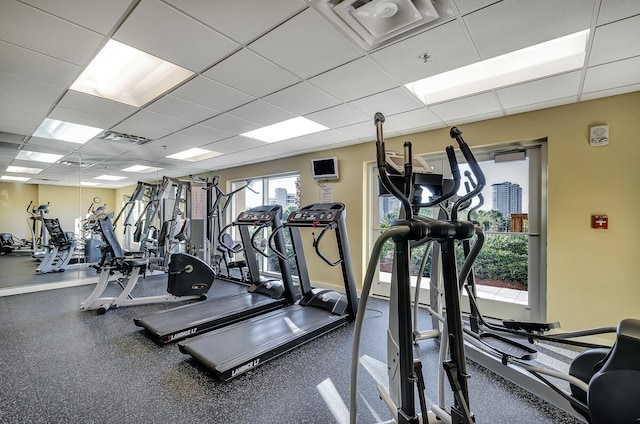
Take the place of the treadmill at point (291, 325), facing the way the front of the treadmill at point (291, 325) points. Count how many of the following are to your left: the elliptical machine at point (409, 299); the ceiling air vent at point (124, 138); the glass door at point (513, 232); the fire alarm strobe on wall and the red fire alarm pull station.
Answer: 1

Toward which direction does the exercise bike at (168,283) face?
to the viewer's right

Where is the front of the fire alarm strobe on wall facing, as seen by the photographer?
facing the viewer

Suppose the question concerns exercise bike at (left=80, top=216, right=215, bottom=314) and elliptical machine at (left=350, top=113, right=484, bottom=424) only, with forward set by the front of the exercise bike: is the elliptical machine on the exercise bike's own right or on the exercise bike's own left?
on the exercise bike's own right

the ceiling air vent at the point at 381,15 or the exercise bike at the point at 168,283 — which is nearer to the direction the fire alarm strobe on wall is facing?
the ceiling air vent

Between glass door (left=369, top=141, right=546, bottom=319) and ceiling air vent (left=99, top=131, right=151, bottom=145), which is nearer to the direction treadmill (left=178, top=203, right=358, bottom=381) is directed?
the glass door

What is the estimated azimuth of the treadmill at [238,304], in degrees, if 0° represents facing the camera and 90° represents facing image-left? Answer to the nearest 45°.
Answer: approximately 225°

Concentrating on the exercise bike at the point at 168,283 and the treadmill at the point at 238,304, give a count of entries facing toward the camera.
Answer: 0

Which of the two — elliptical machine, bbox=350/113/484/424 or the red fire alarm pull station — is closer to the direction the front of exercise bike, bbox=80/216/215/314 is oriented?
the red fire alarm pull station

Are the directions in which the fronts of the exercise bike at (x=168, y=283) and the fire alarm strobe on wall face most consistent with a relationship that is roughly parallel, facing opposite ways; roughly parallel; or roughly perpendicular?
roughly parallel, facing opposite ways

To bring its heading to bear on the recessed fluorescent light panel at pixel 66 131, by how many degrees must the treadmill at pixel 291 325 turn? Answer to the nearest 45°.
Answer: approximately 90° to its left

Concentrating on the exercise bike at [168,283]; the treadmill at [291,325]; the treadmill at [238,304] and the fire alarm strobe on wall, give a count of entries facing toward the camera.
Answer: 1

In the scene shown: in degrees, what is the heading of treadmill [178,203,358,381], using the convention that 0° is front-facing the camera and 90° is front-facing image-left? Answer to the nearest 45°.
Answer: approximately 225°

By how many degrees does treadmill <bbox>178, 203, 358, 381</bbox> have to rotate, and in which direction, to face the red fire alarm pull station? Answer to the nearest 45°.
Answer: approximately 45° to its right

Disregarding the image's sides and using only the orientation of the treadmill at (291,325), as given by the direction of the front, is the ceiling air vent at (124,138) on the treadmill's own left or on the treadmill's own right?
on the treadmill's own left

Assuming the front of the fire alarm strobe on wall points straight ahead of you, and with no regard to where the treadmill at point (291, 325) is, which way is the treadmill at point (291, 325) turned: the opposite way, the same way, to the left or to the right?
the opposite way
